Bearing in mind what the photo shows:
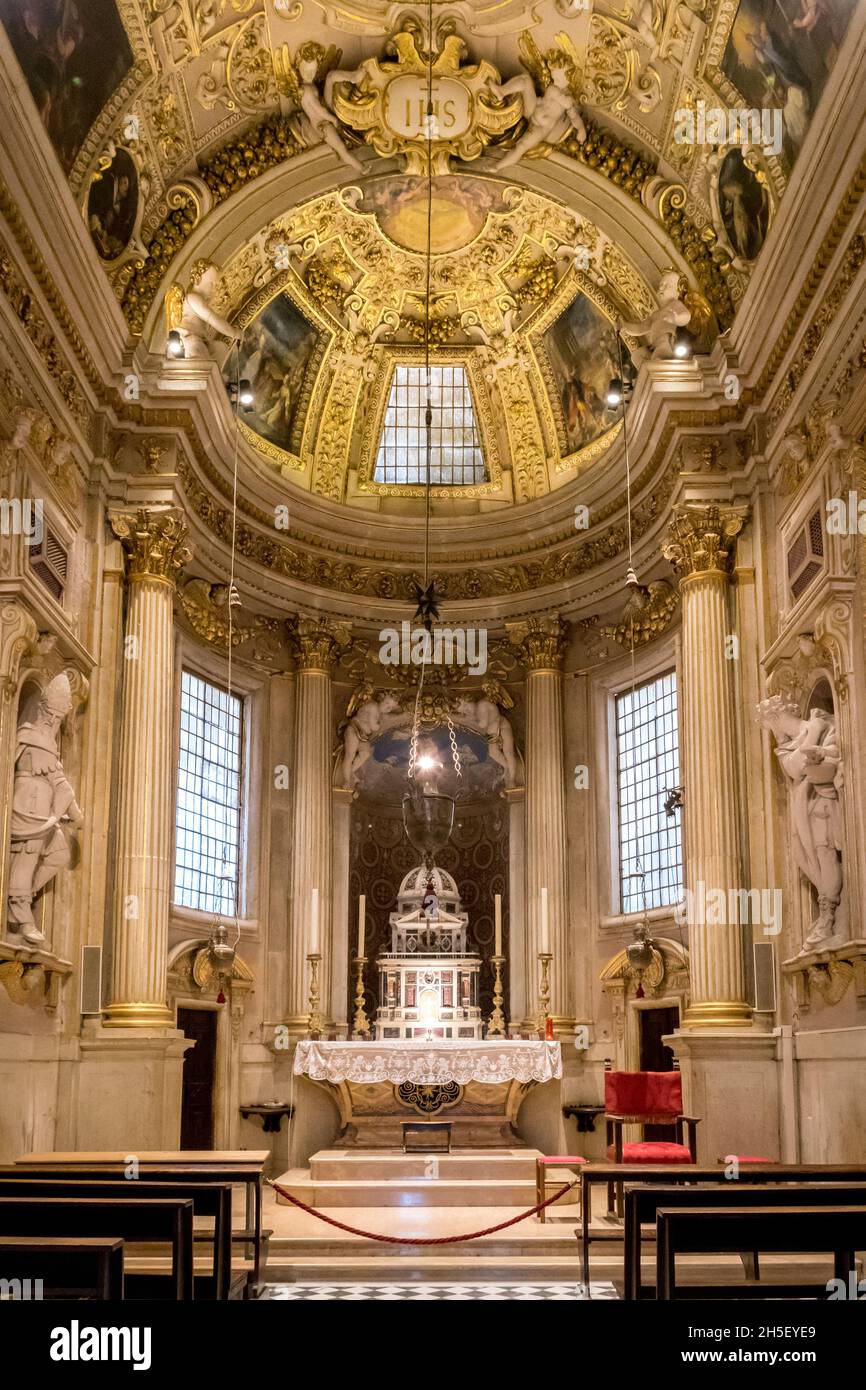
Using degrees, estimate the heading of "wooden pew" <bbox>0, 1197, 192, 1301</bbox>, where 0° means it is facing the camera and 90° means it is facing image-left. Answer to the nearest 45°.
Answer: approximately 180°

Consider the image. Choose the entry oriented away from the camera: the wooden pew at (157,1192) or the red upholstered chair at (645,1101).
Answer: the wooden pew

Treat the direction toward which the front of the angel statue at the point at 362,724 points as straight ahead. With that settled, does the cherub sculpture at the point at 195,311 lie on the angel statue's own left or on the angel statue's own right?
on the angel statue's own right

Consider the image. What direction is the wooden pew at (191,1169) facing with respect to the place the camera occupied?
facing away from the viewer

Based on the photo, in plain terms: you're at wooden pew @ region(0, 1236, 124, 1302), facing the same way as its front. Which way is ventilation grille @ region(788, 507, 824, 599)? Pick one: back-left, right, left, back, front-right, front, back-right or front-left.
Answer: front-right

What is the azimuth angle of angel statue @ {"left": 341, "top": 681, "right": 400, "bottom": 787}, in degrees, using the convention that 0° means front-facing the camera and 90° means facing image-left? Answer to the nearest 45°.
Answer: approximately 315°

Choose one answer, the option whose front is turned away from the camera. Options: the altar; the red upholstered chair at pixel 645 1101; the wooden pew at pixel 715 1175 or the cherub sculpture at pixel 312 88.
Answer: the wooden pew

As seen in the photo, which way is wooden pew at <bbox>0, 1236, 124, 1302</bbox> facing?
away from the camera

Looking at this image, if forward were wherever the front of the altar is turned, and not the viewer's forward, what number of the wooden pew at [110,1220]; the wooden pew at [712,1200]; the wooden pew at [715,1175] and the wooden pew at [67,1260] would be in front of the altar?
4

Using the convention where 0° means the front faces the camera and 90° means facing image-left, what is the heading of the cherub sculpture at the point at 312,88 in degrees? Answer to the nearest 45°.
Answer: approximately 0°

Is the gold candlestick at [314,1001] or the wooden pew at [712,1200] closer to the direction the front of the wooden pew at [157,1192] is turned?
the gold candlestick

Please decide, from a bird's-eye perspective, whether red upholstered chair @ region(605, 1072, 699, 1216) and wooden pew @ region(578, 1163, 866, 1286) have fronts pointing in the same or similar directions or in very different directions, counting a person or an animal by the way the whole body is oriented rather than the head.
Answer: very different directions
